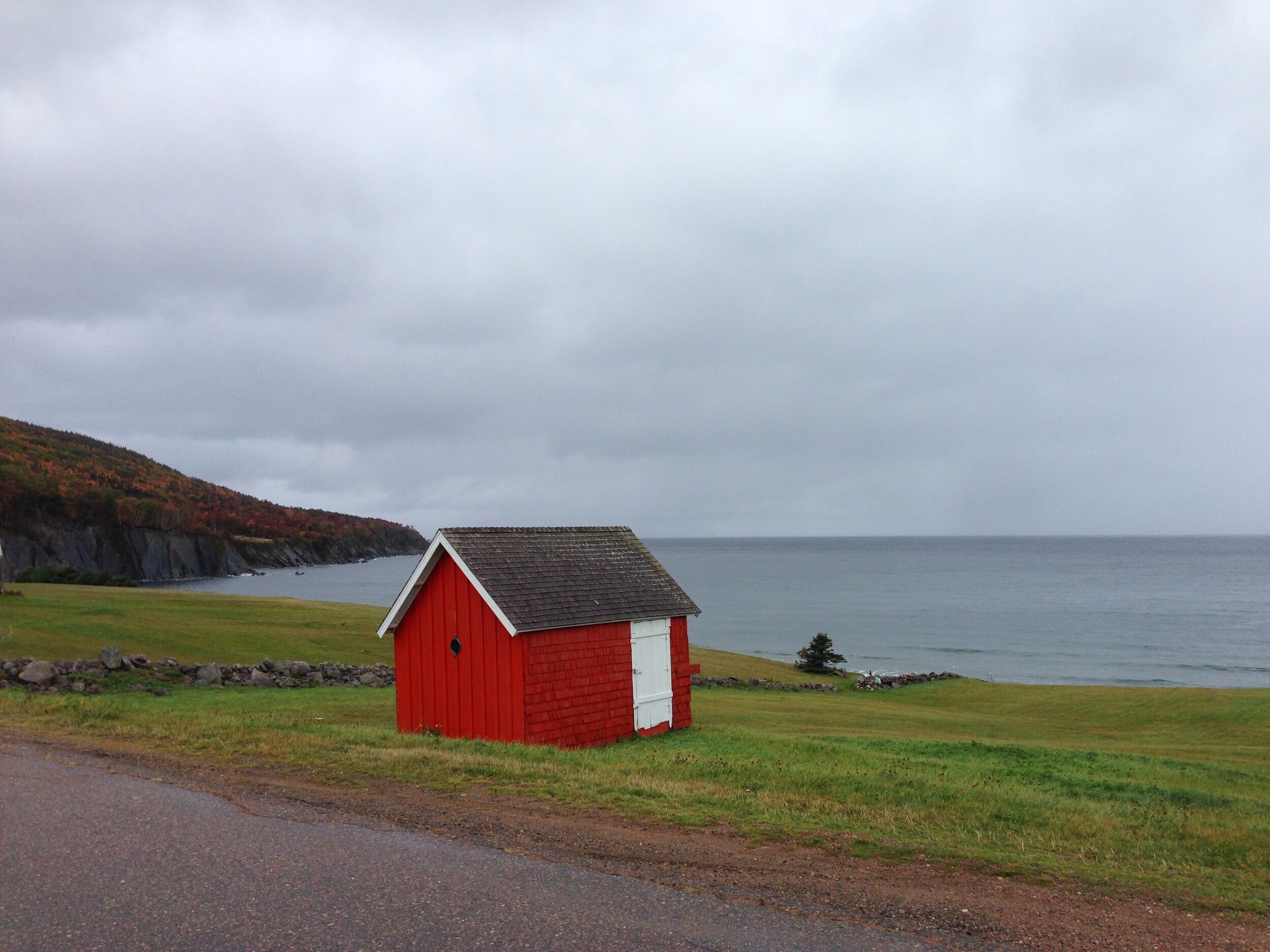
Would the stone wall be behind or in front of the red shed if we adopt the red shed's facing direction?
behind

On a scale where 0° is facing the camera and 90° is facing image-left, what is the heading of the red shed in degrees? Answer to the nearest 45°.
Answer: approximately 315°
